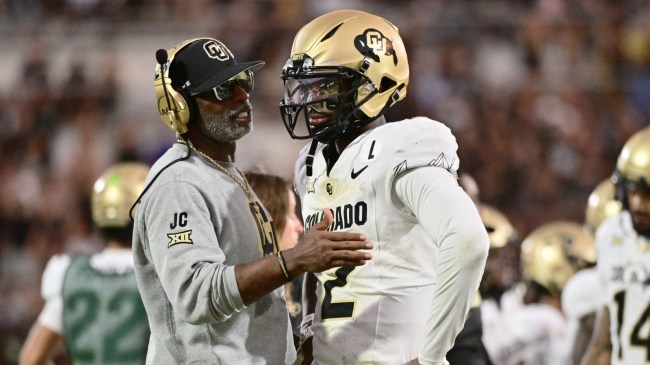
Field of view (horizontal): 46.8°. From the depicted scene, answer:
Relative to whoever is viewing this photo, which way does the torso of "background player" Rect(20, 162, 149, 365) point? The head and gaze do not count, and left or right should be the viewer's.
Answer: facing away from the viewer

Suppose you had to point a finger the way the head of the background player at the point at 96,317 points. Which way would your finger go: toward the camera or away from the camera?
away from the camera

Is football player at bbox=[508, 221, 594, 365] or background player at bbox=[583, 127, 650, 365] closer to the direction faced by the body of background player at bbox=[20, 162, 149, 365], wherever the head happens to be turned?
the football player

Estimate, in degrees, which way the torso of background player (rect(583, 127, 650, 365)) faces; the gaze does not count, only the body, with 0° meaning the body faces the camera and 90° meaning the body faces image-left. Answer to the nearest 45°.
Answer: approximately 0°

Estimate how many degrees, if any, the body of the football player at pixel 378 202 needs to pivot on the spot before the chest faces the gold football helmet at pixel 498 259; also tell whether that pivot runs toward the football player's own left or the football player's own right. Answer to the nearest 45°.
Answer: approximately 135° to the football player's own right

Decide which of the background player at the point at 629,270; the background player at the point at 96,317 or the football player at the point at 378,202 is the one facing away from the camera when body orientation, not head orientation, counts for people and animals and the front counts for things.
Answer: the background player at the point at 96,317

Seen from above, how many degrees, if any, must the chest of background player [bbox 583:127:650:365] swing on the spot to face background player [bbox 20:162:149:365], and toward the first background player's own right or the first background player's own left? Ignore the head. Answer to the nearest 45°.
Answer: approximately 90° to the first background player's own right
